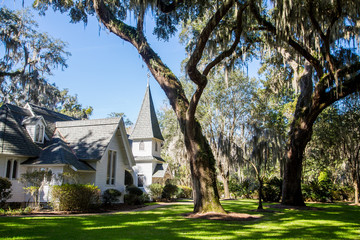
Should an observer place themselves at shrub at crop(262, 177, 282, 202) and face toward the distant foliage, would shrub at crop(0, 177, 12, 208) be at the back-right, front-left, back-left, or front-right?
back-left

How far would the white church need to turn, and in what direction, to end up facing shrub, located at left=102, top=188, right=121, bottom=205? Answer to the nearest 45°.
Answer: approximately 45° to its right
